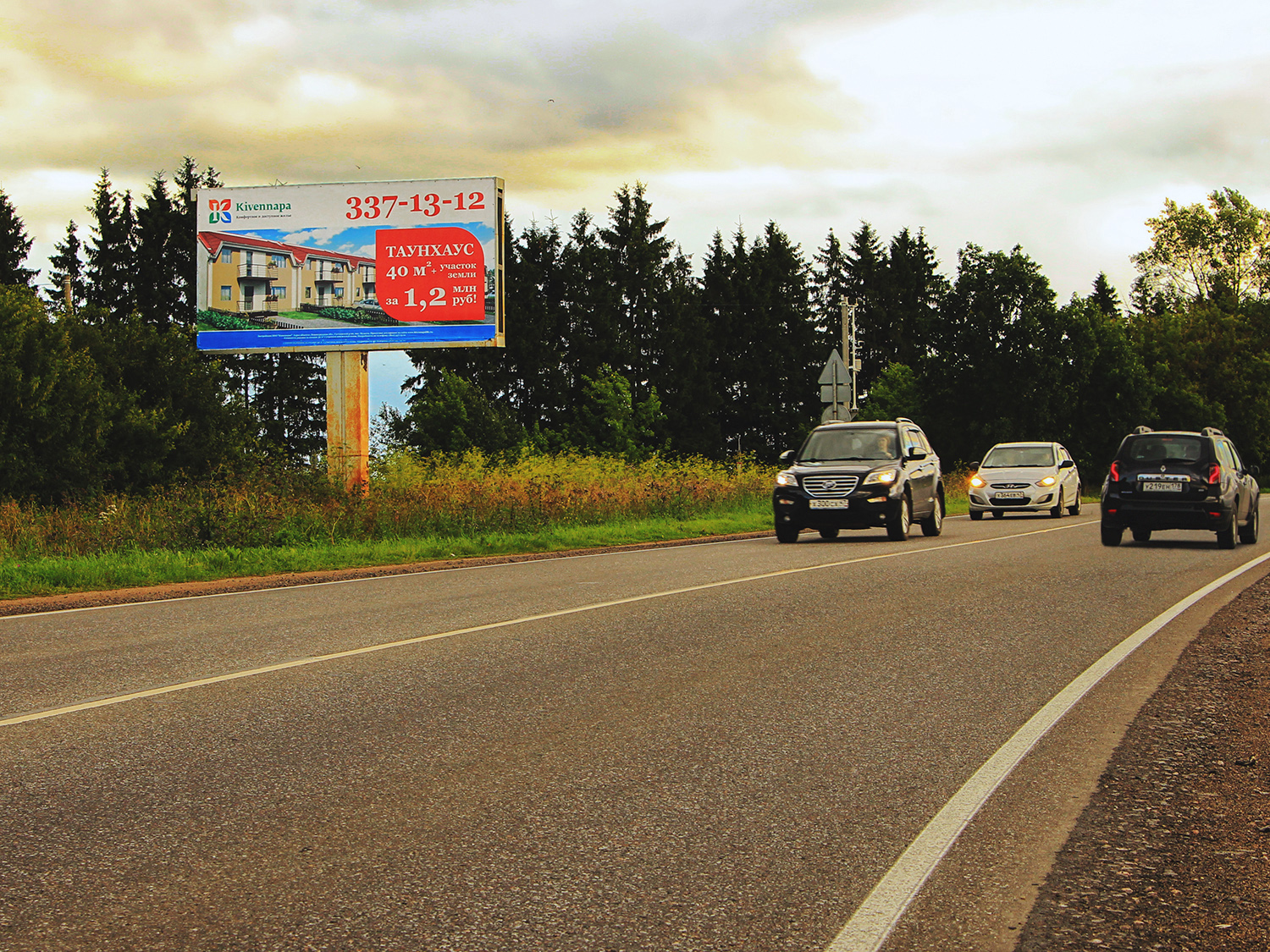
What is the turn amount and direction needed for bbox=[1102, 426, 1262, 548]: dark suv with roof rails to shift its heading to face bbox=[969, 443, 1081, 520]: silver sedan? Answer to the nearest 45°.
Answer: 0° — it already faces it

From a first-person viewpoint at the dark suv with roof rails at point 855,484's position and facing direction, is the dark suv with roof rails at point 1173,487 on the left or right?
on its left

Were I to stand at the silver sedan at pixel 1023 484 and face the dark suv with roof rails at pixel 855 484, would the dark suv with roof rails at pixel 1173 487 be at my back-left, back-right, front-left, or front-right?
front-left

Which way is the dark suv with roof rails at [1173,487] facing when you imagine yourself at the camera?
facing away from the viewer

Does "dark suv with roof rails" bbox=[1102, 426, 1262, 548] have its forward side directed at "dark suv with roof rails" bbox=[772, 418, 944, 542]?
no

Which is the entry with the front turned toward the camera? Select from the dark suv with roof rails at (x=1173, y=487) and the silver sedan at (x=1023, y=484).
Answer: the silver sedan

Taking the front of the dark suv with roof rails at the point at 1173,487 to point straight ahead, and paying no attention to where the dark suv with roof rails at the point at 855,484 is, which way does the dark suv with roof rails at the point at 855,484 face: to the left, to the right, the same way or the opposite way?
the opposite way

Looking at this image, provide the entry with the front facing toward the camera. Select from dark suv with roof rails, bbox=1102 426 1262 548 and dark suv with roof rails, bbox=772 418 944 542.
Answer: dark suv with roof rails, bbox=772 418 944 542

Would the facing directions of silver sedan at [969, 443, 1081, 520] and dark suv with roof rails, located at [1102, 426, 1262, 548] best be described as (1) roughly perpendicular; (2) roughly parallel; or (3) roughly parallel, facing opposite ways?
roughly parallel, facing opposite ways

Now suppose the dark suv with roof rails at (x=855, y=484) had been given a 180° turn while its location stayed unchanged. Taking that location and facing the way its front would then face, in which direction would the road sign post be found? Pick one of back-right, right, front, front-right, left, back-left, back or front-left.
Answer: front

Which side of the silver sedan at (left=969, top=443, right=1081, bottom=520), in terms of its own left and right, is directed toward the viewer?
front

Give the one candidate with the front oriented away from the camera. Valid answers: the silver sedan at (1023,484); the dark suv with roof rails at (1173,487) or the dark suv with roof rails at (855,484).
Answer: the dark suv with roof rails at (1173,487)

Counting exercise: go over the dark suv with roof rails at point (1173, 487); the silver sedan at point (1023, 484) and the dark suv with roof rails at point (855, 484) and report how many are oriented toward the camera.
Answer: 2

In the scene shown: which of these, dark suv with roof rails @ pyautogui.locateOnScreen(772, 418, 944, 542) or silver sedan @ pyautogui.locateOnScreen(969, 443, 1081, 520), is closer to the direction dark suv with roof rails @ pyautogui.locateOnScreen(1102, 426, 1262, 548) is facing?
the silver sedan

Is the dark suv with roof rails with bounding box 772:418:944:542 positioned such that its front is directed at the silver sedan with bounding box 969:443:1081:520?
no

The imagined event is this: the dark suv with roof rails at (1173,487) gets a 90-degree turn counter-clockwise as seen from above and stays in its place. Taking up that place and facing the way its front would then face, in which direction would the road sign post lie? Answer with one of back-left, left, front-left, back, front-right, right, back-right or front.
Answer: front-right

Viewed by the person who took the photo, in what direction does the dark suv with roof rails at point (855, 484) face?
facing the viewer

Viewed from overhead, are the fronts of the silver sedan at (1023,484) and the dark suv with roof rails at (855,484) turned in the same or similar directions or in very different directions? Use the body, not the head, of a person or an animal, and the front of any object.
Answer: same or similar directions
